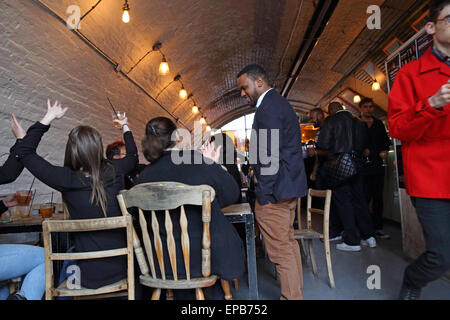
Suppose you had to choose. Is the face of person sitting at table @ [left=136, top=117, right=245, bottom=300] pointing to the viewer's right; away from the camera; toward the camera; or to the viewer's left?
away from the camera

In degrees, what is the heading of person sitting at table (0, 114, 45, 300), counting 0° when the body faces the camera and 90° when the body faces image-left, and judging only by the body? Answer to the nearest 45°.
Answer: approximately 270°

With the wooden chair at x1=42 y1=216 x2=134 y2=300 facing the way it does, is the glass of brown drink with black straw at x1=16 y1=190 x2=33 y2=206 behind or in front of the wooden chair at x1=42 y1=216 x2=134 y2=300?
in front

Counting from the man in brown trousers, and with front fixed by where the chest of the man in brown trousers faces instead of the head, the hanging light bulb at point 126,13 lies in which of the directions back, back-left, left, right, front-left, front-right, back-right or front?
front-right

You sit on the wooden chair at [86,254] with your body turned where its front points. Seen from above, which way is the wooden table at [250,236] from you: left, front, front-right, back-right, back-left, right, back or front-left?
right

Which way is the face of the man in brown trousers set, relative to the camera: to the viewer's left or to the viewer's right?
to the viewer's left

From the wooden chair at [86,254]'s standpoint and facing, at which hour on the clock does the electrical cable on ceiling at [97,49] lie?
The electrical cable on ceiling is roughly at 12 o'clock from the wooden chair.

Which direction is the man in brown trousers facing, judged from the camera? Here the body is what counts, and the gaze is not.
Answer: to the viewer's left

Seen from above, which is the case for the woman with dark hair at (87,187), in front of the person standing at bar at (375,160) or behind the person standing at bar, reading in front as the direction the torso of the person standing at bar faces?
in front

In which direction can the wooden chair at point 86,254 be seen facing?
away from the camera
